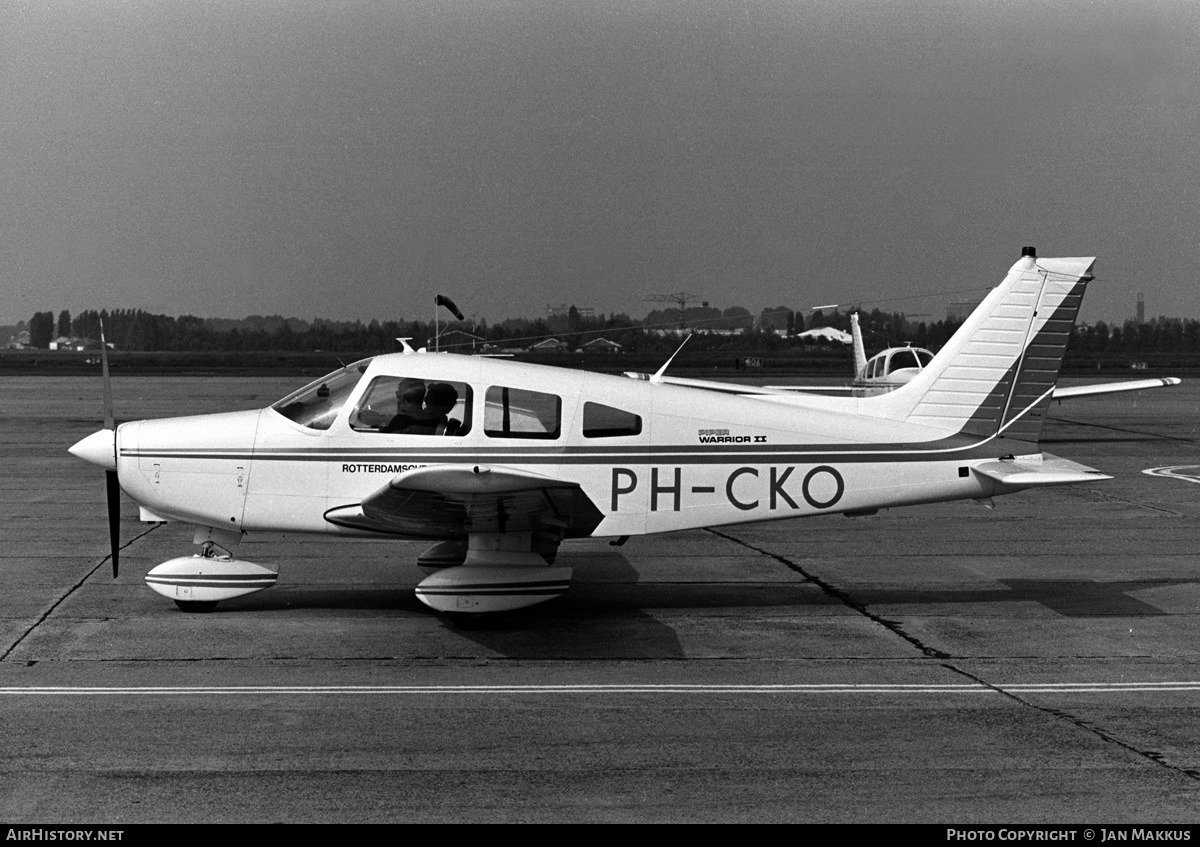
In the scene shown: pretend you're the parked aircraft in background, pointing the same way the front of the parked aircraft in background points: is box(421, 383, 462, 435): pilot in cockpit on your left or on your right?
on your right

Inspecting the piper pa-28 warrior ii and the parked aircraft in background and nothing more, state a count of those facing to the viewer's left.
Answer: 1

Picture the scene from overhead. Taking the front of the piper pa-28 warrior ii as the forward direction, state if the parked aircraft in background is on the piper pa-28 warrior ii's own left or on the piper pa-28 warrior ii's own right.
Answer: on the piper pa-28 warrior ii's own right

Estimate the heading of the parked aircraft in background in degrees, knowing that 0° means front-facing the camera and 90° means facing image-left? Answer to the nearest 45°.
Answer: approximately 315°

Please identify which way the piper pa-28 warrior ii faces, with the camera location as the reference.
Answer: facing to the left of the viewer

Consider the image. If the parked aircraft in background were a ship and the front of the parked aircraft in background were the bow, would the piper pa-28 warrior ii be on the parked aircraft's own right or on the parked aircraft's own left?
on the parked aircraft's own right

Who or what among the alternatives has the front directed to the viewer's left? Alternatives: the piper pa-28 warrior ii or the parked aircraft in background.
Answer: the piper pa-28 warrior ii
